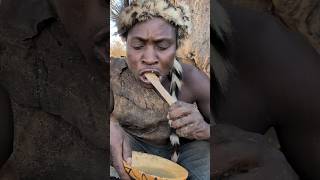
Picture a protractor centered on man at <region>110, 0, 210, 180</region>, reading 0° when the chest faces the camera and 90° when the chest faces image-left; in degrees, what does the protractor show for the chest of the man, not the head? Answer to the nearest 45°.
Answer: approximately 0°
